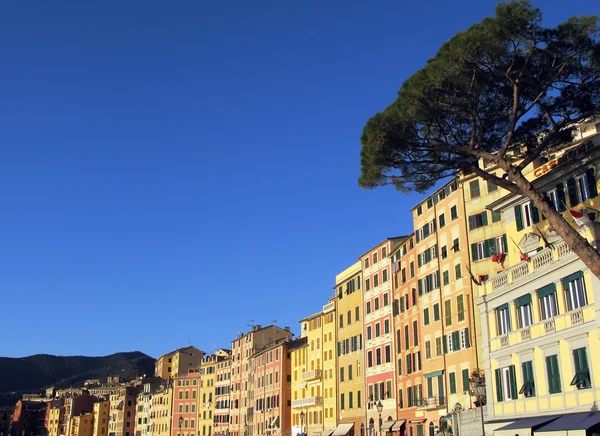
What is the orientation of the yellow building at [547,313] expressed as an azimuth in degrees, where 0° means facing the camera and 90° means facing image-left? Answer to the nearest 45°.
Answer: approximately 45°
